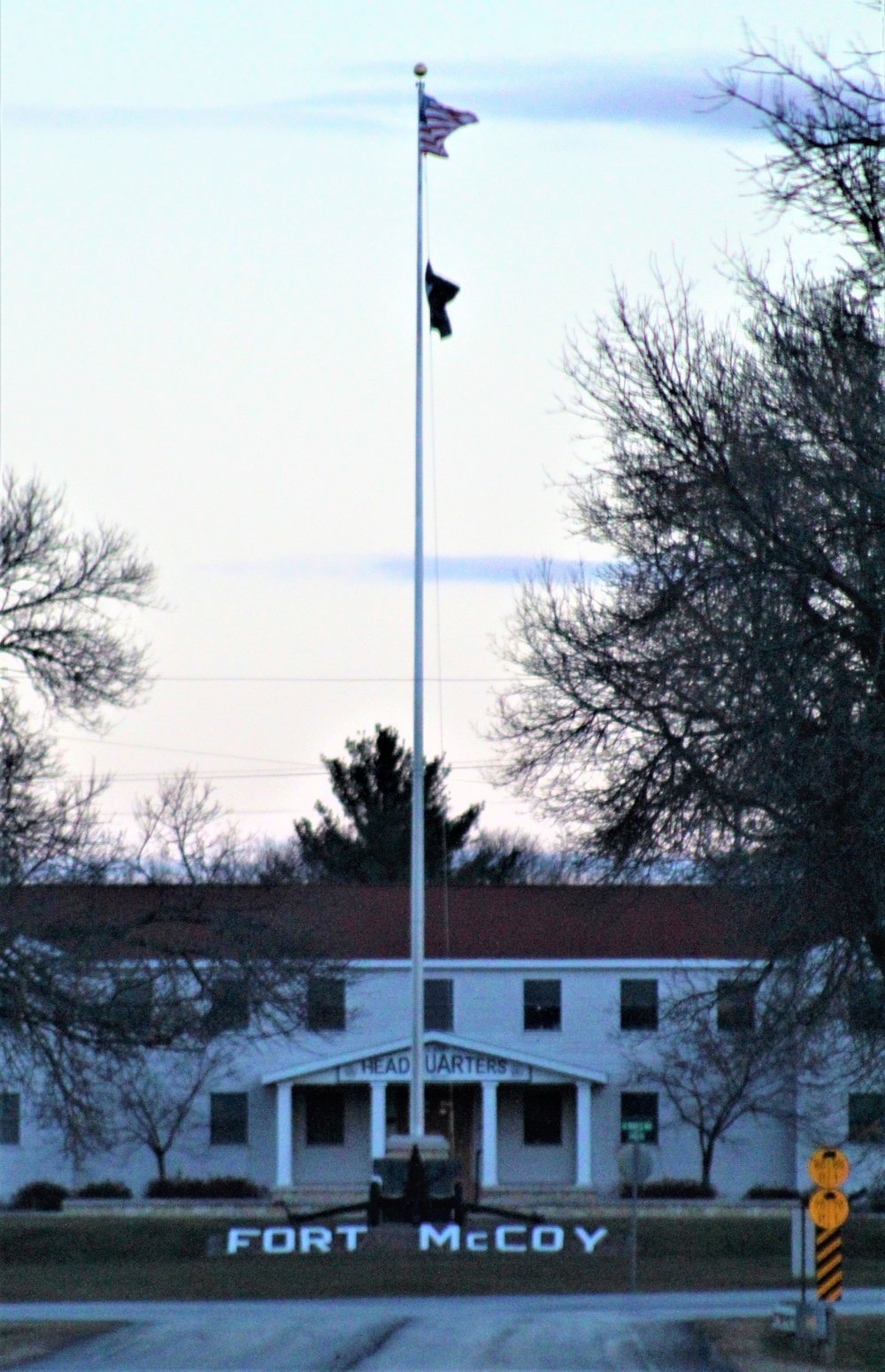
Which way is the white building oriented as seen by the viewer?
toward the camera

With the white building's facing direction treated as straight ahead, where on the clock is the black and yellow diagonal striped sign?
The black and yellow diagonal striped sign is roughly at 12 o'clock from the white building.

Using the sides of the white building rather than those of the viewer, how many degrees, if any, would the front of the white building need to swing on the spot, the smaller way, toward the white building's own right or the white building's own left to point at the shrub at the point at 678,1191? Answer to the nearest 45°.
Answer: approximately 45° to the white building's own left

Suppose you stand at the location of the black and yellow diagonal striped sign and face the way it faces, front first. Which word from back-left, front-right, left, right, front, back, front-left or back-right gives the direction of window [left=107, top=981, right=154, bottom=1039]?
back-right

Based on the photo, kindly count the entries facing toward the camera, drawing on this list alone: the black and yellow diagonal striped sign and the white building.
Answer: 2

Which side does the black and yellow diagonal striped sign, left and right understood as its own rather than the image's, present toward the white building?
back

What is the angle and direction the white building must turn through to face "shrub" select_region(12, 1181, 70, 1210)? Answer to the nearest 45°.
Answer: approximately 90° to its right

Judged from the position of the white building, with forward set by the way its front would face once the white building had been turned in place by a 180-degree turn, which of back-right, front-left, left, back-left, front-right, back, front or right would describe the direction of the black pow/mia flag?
back

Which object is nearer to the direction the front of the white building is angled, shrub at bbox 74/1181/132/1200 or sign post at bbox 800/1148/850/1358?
the sign post

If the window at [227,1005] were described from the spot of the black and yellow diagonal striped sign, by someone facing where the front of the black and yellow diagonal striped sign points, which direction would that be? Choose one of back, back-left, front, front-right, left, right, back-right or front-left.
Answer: back-right

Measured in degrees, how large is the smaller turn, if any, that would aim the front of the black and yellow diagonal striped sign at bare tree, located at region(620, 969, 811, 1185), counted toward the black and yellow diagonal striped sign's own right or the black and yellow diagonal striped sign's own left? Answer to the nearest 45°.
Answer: approximately 180°

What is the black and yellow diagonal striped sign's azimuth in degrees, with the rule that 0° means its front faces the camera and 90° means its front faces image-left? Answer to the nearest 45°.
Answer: approximately 0°
